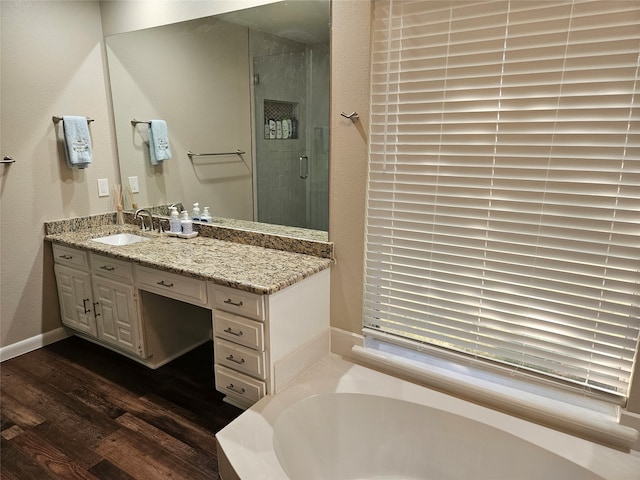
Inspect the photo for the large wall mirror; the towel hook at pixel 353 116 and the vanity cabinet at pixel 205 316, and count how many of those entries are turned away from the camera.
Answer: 0

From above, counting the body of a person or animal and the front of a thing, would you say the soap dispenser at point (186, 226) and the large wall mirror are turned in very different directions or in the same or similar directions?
same or similar directions

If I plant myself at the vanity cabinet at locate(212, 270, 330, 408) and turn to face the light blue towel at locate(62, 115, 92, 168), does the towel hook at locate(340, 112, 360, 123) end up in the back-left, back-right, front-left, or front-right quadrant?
back-right

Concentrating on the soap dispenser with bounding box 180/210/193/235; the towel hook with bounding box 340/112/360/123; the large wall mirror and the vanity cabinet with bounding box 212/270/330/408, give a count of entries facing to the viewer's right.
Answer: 0

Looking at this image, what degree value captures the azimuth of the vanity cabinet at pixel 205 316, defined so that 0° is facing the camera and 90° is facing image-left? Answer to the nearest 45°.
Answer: approximately 45°

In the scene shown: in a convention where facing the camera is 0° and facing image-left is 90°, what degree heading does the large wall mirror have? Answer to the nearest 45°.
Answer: approximately 45°

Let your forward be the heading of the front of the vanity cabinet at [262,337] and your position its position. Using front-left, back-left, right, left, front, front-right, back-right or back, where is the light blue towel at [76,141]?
right

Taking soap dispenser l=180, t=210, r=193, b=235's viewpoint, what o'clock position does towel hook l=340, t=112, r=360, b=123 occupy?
The towel hook is roughly at 9 o'clock from the soap dispenser.

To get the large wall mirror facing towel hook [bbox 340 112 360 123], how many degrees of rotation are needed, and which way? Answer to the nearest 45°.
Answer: approximately 90° to its left

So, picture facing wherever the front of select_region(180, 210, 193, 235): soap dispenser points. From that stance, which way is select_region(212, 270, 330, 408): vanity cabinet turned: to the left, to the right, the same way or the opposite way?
the same way
